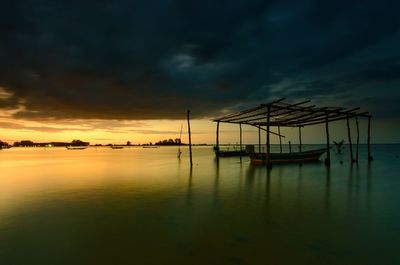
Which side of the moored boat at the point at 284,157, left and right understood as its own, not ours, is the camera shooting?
right
